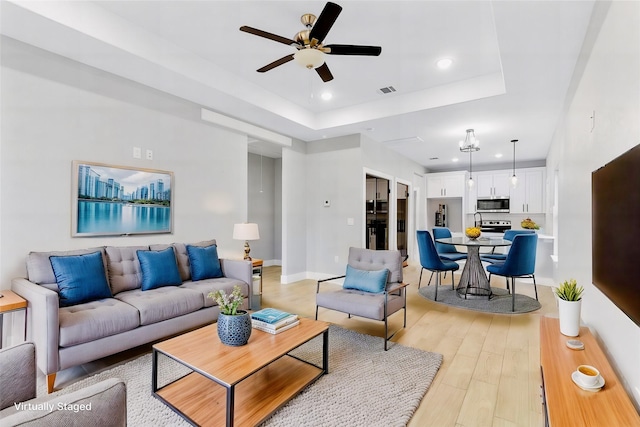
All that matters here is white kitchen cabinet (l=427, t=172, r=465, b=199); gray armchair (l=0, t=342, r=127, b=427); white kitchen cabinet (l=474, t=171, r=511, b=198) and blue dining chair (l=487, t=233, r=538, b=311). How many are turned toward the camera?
2

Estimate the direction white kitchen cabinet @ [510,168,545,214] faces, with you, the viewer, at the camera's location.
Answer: facing the viewer

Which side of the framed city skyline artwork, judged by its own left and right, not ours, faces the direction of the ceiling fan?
front

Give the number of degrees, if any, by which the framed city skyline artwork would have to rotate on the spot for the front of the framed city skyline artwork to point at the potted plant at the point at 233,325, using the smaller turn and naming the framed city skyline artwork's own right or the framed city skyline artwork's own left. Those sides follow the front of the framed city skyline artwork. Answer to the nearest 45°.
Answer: approximately 45° to the framed city skyline artwork's own right

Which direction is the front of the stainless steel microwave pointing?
toward the camera

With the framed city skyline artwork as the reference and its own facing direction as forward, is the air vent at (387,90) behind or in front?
in front

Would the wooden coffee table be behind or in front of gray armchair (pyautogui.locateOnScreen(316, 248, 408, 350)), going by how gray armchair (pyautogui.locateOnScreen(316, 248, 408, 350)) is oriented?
in front

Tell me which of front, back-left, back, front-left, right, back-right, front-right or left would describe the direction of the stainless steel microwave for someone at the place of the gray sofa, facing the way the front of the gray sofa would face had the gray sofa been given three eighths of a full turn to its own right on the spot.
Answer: back

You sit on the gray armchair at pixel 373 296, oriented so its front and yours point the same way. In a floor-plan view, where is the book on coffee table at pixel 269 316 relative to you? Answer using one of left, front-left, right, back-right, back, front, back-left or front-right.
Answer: front

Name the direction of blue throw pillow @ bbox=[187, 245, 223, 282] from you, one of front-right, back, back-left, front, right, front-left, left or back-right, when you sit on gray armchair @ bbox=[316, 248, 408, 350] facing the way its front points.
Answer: front-right

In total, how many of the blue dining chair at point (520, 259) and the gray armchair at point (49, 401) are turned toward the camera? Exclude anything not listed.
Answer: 0

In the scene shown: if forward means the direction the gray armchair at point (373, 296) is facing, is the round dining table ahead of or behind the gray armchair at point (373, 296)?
behind

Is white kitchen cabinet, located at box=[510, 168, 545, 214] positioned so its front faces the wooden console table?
yes

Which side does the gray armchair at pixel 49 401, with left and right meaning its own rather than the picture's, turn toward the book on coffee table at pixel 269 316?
front

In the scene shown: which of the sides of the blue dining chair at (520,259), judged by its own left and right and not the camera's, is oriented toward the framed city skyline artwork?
left

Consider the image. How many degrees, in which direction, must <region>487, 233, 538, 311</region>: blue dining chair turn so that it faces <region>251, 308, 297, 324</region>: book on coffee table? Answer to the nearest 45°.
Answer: approximately 90° to its left
